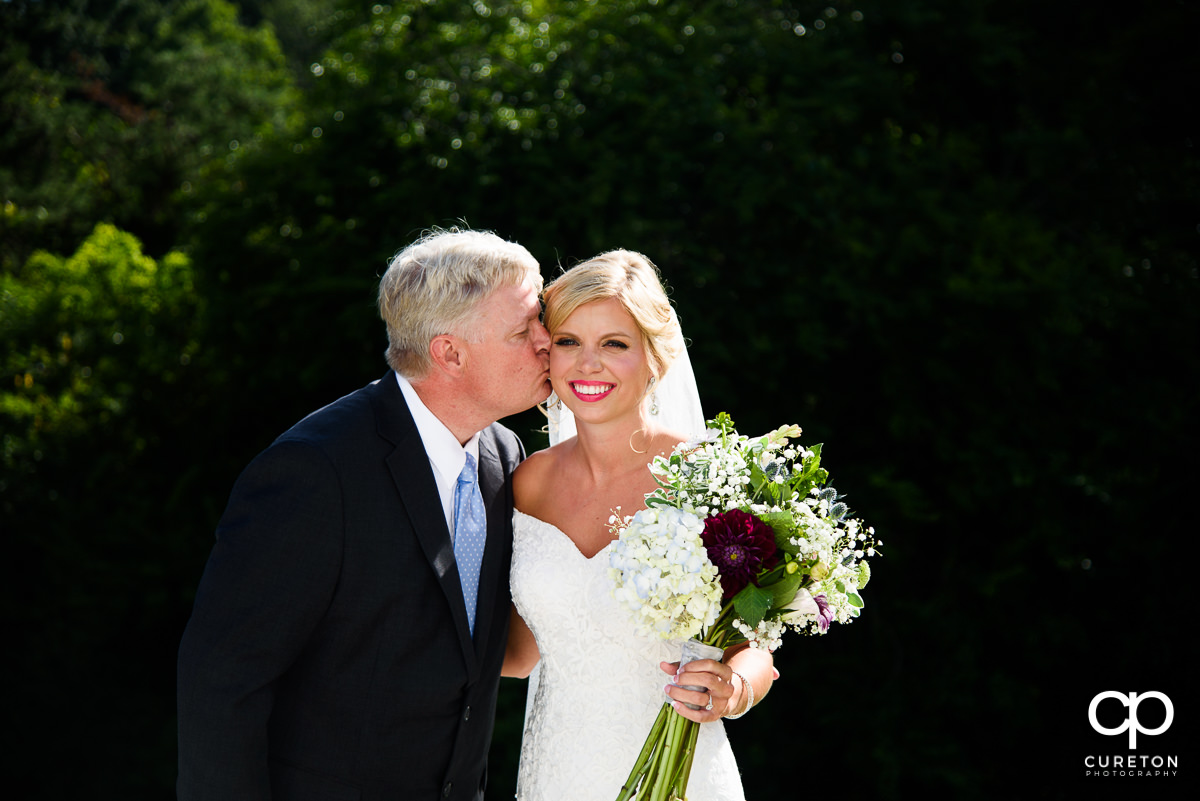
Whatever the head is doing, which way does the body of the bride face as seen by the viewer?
toward the camera

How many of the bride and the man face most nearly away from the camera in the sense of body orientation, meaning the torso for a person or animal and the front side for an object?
0

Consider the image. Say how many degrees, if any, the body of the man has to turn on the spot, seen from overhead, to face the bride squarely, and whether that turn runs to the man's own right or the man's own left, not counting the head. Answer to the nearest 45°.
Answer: approximately 90° to the man's own left

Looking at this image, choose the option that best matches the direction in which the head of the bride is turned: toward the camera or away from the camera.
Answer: toward the camera

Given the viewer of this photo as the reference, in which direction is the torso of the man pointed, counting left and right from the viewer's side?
facing the viewer and to the right of the viewer

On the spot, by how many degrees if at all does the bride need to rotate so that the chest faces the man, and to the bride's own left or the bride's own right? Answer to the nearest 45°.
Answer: approximately 45° to the bride's own right

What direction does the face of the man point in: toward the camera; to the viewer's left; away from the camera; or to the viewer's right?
to the viewer's right
